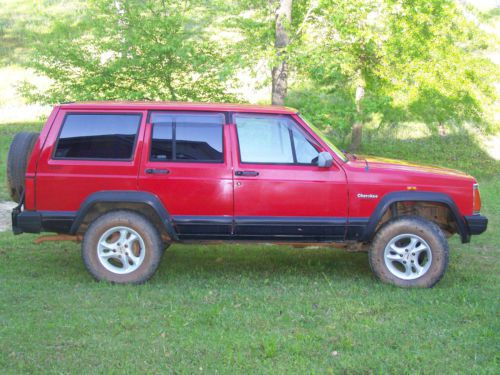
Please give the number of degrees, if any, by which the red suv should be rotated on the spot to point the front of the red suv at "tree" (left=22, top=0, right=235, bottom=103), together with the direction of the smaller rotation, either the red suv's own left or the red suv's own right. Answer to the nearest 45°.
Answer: approximately 90° to the red suv's own left

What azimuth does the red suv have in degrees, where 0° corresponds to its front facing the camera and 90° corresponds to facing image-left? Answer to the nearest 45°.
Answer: approximately 270°

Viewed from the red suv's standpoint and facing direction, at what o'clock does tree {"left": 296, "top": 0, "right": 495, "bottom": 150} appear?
The tree is roughly at 10 o'clock from the red suv.
